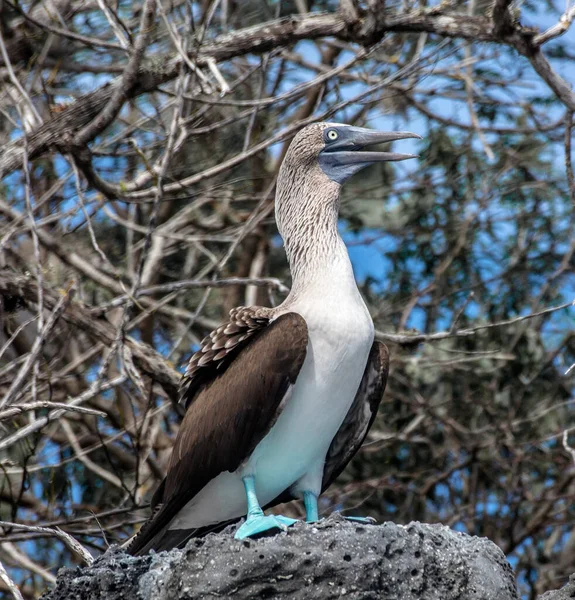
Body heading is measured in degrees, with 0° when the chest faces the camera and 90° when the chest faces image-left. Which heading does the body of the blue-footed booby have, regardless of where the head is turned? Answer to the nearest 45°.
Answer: approximately 315°

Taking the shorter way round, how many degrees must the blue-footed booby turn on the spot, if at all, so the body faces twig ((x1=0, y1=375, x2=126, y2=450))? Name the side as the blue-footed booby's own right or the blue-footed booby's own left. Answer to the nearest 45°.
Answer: approximately 135° to the blue-footed booby's own right

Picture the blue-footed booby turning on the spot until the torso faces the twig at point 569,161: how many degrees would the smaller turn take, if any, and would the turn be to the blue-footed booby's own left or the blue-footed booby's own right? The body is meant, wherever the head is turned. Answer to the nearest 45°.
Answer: approximately 90° to the blue-footed booby's own left

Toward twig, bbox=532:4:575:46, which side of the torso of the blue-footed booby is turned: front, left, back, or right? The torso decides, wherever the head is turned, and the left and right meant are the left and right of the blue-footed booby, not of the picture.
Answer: left
